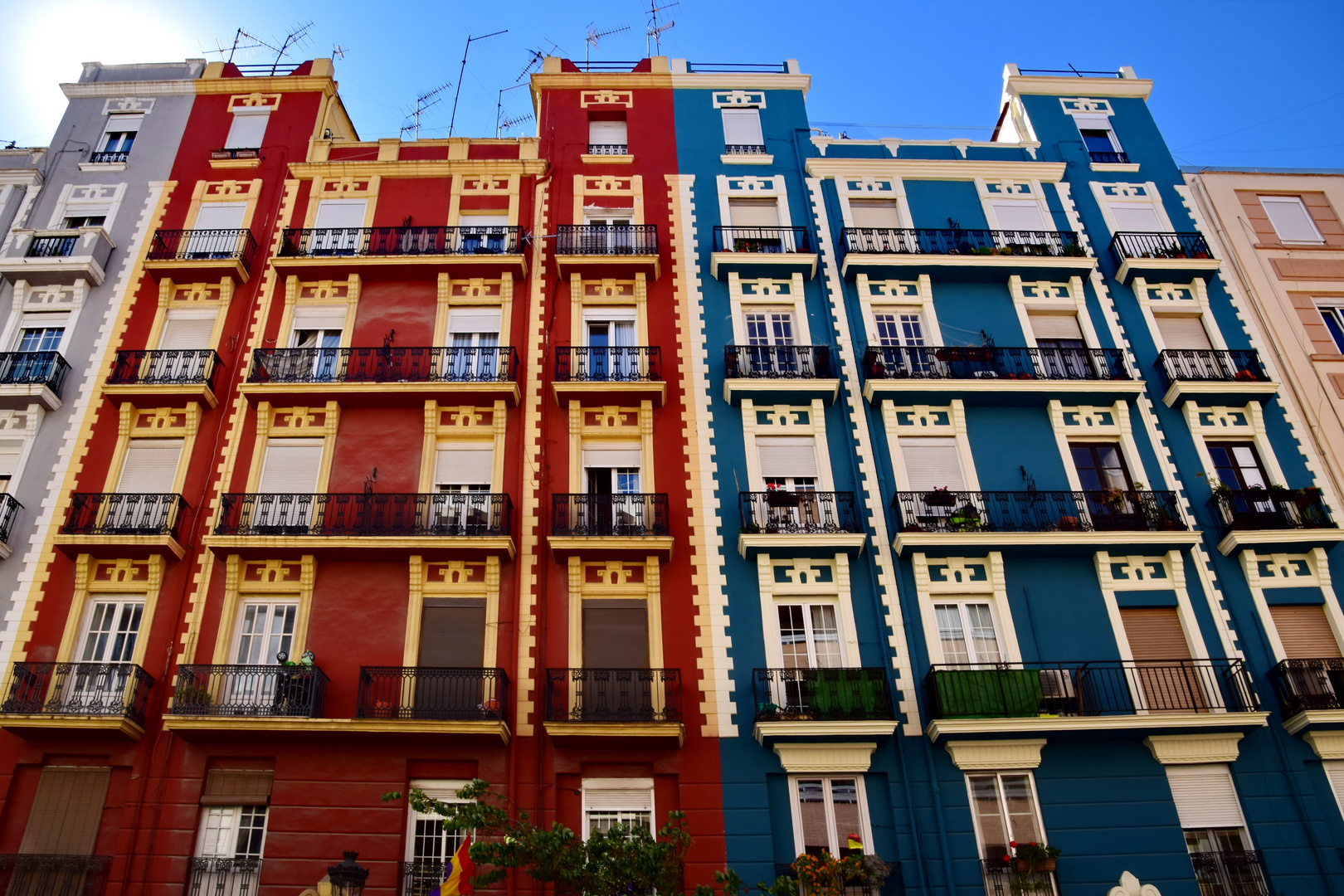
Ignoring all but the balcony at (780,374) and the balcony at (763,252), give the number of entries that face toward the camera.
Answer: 2

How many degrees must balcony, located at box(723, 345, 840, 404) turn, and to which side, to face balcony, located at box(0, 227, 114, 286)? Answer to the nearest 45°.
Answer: approximately 90° to its right

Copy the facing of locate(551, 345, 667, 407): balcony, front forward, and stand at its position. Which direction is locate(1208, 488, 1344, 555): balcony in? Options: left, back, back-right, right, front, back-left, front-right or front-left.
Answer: left

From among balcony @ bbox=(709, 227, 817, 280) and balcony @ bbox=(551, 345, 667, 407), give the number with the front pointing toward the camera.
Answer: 2

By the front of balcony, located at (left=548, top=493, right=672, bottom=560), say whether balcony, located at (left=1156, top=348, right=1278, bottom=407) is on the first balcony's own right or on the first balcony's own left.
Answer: on the first balcony's own left

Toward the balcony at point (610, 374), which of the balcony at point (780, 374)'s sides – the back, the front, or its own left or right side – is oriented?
right

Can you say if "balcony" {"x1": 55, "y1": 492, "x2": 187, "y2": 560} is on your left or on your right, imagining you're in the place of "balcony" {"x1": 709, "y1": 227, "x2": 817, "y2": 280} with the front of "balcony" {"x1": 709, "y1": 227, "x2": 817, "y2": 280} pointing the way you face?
on your right

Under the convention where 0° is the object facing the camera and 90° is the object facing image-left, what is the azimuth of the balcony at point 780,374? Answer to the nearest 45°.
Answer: approximately 0°

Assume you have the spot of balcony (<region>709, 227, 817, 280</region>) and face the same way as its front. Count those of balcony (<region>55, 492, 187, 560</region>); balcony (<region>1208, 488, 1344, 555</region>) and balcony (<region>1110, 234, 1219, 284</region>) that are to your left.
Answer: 2
